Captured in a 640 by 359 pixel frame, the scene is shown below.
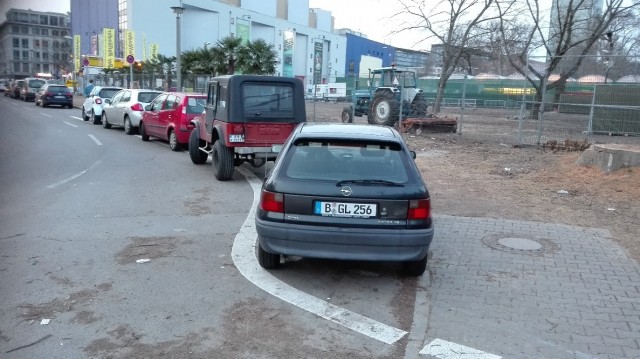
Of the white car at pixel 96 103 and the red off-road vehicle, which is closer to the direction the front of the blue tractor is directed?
the white car

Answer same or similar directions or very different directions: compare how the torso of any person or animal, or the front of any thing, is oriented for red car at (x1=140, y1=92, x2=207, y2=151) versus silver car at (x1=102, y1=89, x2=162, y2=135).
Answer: same or similar directions

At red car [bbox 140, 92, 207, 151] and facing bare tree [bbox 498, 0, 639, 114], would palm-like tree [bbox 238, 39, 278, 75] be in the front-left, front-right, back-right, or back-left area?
front-left

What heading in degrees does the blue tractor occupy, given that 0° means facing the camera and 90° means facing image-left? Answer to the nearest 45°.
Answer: approximately 135°

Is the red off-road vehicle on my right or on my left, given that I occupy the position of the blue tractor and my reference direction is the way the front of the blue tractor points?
on my left

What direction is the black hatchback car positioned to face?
away from the camera

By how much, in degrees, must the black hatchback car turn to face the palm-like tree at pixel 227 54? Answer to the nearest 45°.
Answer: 0° — it already faces it

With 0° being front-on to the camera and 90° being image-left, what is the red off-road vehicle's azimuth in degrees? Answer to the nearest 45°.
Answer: approximately 135°

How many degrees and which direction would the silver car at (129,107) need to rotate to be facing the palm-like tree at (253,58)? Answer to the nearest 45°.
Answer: approximately 90° to its right

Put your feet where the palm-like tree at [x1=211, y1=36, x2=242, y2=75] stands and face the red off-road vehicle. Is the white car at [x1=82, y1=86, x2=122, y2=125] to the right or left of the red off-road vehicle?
right

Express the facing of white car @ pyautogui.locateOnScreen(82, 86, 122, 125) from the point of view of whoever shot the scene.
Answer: facing away from the viewer and to the left of the viewer

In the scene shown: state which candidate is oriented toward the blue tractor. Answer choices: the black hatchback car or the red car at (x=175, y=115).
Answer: the black hatchback car

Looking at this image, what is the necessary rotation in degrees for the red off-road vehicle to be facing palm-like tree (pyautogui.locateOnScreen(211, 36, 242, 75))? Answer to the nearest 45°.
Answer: approximately 45° to its right

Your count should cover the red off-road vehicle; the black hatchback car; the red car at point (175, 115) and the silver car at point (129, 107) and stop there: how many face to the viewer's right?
0

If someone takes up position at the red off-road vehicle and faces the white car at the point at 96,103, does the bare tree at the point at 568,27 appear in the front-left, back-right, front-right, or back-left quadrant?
front-right

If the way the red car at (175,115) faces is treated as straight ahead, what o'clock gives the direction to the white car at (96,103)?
The white car is roughly at 1 o'clock from the red car.
